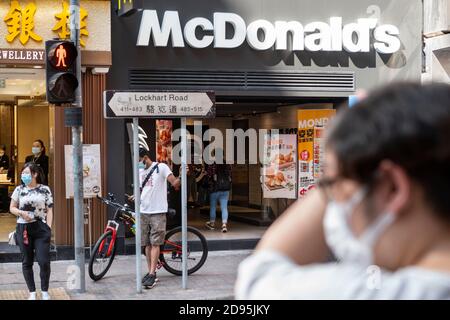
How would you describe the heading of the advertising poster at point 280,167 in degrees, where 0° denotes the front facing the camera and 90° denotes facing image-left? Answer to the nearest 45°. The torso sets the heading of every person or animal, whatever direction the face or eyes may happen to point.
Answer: approximately 0°

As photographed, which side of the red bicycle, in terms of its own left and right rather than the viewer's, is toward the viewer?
left

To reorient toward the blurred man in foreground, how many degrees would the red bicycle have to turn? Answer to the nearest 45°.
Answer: approximately 90° to its left

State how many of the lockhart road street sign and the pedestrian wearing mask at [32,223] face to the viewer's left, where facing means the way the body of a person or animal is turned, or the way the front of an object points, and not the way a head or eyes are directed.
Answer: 0

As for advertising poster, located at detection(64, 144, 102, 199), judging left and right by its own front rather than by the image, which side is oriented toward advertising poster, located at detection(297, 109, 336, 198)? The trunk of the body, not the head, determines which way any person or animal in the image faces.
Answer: left

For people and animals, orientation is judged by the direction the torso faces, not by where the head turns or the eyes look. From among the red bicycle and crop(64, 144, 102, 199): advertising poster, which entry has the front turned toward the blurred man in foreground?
the advertising poster

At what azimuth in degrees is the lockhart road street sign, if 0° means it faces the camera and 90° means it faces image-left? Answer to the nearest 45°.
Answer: approximately 0°

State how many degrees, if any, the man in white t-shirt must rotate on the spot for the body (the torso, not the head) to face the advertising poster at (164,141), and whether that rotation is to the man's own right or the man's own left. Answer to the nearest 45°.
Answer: approximately 135° to the man's own right

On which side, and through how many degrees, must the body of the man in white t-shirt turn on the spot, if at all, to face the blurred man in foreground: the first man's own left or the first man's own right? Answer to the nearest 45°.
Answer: approximately 45° to the first man's own left

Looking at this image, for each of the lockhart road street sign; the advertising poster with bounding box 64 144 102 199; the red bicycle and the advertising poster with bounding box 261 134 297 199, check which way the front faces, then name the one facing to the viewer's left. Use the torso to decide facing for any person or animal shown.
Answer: the red bicycle
